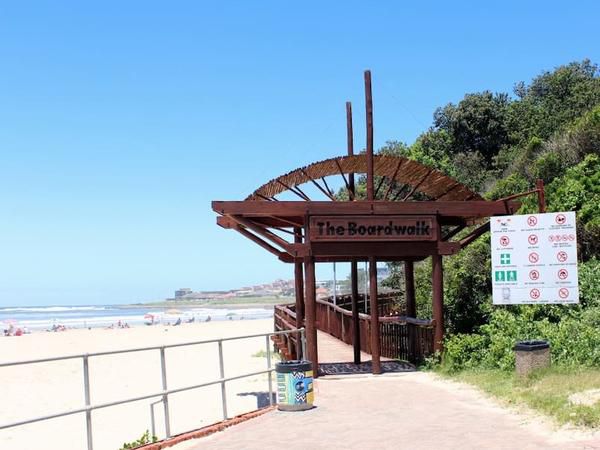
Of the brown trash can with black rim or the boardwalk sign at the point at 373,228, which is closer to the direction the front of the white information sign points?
the brown trash can with black rim

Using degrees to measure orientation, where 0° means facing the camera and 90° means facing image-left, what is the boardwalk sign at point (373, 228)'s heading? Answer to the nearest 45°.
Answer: approximately 0°

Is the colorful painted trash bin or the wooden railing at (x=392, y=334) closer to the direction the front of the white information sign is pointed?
the colorful painted trash bin

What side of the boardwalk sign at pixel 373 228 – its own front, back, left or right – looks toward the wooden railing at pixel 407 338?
back

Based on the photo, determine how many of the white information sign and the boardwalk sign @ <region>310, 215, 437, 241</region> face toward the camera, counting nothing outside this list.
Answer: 2

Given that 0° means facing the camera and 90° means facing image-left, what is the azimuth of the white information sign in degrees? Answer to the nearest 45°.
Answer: approximately 0°

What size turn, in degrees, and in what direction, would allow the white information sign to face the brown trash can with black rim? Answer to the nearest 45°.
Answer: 0° — it already faces it

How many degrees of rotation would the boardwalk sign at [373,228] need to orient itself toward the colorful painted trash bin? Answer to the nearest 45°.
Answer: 0° — it already faces it

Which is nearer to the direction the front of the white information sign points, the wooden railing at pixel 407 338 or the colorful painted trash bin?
the colorful painted trash bin

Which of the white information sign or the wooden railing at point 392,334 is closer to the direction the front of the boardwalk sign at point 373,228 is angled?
the white information sign

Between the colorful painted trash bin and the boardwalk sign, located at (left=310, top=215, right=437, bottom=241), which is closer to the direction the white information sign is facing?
the colorful painted trash bin
